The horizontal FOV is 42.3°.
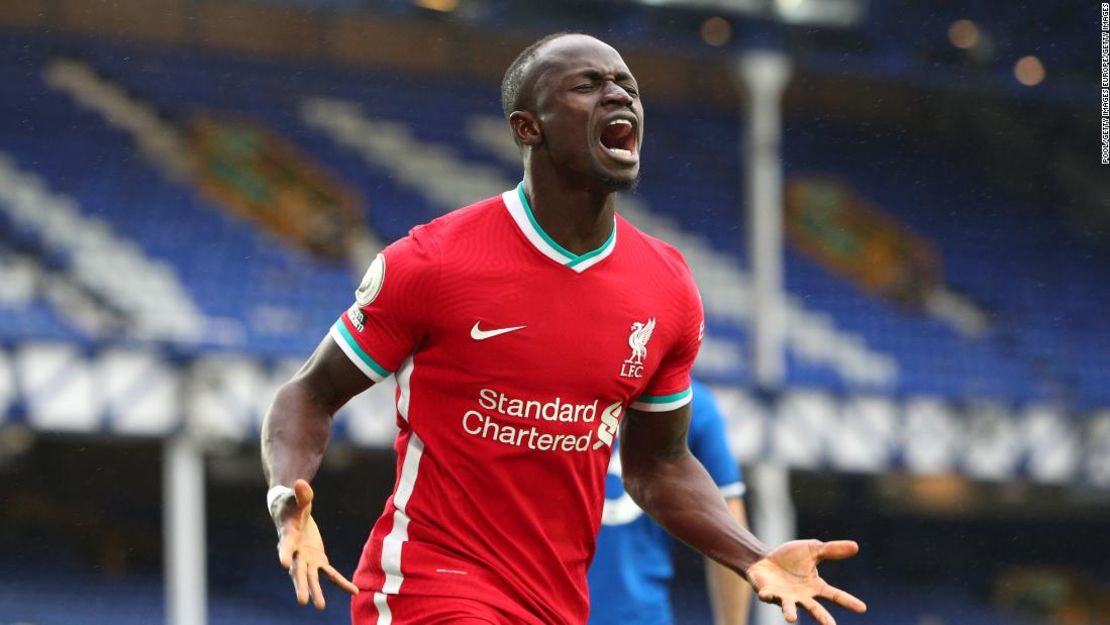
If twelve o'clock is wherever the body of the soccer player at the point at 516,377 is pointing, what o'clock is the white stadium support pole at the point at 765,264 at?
The white stadium support pole is roughly at 8 o'clock from the soccer player.

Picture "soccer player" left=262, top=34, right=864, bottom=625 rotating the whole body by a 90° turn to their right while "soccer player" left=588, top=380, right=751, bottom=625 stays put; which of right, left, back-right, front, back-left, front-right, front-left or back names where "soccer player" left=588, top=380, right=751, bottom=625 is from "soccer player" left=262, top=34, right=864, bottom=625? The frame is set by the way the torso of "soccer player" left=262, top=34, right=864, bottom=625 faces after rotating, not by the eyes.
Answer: back-right

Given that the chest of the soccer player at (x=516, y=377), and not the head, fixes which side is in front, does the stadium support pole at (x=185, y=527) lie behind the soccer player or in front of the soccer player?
behind

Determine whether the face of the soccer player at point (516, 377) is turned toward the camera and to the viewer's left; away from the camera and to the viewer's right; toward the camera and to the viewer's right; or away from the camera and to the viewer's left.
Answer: toward the camera and to the viewer's right

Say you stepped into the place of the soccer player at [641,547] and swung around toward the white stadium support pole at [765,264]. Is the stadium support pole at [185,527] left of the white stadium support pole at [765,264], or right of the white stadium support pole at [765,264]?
left

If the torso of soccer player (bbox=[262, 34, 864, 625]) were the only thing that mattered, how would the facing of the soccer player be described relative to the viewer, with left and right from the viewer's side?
facing the viewer and to the right of the viewer
